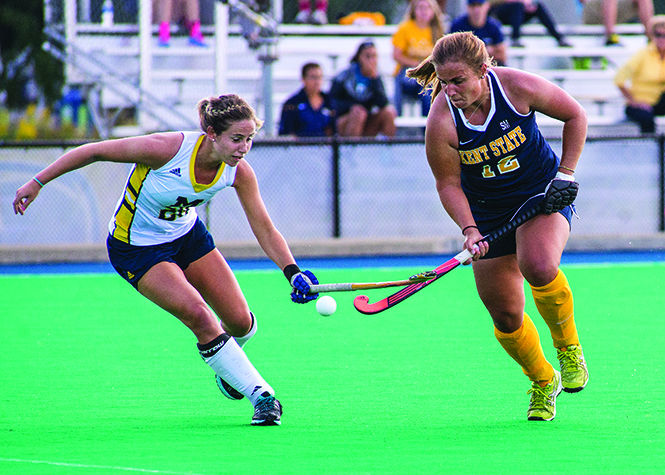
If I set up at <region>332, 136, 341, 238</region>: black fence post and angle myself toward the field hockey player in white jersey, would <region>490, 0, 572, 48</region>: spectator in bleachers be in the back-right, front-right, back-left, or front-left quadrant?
back-left

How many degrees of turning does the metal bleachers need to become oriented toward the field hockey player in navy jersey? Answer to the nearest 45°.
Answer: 0° — it already faces them

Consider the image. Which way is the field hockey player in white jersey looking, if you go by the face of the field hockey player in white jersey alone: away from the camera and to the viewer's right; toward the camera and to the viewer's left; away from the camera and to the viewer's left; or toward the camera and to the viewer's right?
toward the camera and to the viewer's right

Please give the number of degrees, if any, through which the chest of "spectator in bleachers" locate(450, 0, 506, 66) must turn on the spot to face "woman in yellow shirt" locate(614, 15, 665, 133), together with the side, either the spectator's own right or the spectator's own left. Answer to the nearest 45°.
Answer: approximately 90° to the spectator's own left

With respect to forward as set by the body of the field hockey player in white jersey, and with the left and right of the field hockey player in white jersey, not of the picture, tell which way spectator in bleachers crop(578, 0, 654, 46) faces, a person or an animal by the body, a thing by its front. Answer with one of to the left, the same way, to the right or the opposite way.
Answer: to the right

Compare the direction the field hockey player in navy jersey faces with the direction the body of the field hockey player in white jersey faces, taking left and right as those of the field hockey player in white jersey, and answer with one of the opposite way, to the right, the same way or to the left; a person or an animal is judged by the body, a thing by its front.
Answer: to the right

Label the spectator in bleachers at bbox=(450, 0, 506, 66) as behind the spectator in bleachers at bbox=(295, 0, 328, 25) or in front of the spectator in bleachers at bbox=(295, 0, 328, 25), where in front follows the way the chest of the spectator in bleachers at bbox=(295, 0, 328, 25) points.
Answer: in front

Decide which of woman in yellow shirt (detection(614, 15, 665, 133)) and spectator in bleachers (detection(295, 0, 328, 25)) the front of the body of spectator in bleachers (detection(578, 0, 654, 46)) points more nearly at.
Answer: the woman in yellow shirt

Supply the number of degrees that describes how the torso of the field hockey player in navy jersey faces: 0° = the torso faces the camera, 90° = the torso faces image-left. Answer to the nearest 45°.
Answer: approximately 45°

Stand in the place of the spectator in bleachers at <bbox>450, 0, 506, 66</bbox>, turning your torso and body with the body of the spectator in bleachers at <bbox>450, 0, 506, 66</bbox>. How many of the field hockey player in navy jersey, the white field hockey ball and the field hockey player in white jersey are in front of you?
3

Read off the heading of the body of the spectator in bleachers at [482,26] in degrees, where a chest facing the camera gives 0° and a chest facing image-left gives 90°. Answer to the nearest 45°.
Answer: approximately 0°
